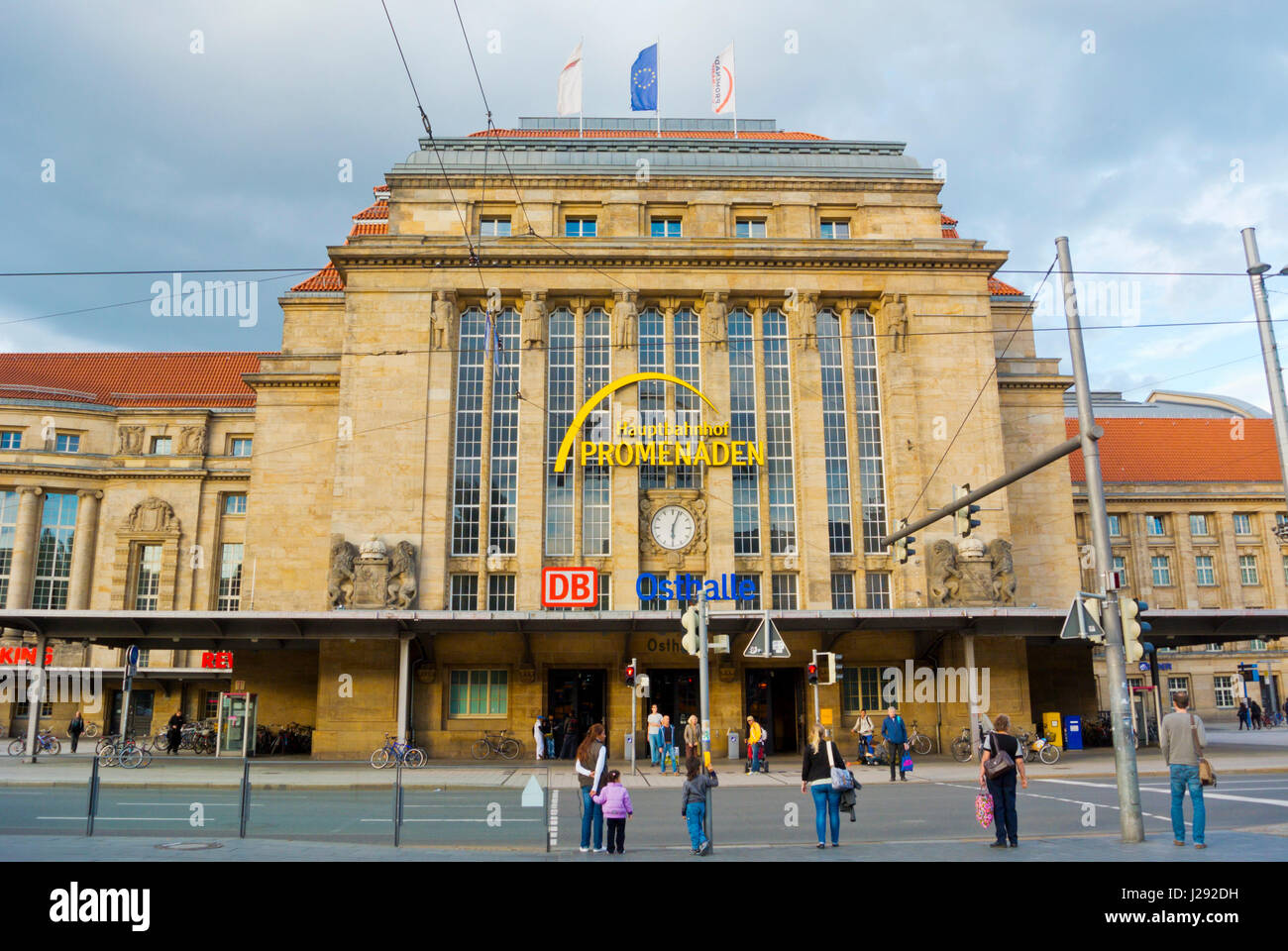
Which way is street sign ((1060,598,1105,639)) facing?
away from the camera

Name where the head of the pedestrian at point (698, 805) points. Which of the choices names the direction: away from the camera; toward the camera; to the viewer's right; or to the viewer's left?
away from the camera

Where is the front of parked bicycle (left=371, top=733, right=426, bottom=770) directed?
to the viewer's left

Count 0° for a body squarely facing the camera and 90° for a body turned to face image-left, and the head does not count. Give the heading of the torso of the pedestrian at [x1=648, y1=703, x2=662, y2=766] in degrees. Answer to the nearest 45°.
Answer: approximately 0°

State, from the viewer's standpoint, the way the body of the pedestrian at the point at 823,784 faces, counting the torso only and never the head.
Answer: away from the camera

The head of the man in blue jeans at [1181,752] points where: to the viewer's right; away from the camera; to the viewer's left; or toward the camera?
away from the camera

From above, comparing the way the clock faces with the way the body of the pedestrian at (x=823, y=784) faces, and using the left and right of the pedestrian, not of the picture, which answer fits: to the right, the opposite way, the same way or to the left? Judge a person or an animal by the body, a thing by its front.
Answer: the opposite way

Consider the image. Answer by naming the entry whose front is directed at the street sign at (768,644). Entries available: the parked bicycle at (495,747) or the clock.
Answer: the clock

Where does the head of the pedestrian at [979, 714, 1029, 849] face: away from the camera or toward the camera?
away from the camera

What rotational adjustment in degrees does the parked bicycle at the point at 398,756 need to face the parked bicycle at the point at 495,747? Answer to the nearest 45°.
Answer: approximately 135° to its right

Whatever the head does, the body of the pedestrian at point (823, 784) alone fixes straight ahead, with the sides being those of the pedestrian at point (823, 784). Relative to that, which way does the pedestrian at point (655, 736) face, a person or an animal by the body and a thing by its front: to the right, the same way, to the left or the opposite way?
the opposite way

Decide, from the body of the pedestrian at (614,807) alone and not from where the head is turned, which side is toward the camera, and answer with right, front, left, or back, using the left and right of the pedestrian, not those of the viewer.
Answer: back
